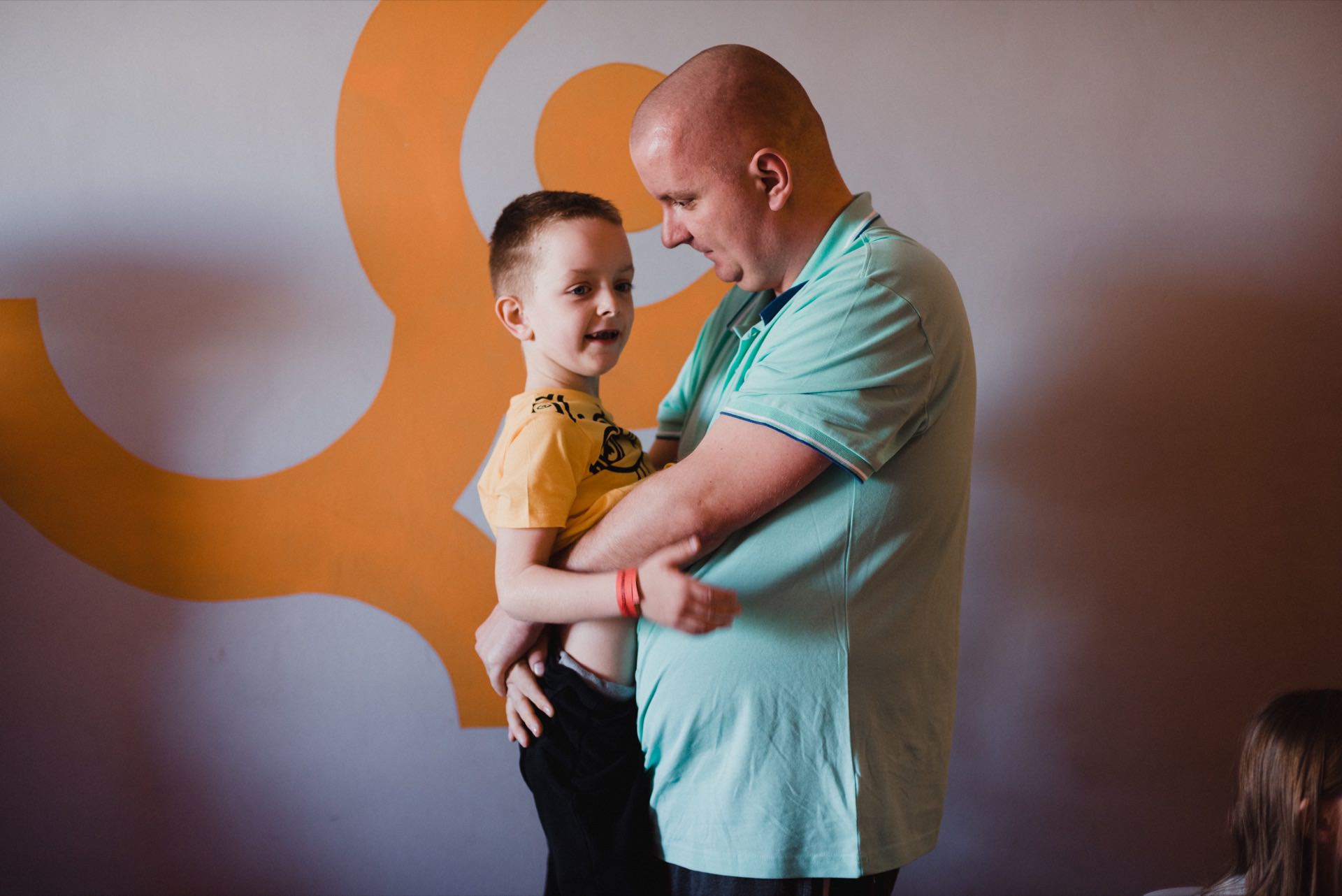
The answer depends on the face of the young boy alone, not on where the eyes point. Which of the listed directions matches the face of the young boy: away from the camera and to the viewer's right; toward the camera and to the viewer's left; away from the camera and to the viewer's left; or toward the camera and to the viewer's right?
toward the camera and to the viewer's right

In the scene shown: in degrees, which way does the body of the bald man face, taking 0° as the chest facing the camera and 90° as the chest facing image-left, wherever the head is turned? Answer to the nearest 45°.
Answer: approximately 90°

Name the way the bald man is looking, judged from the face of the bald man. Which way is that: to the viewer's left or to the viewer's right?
to the viewer's left
